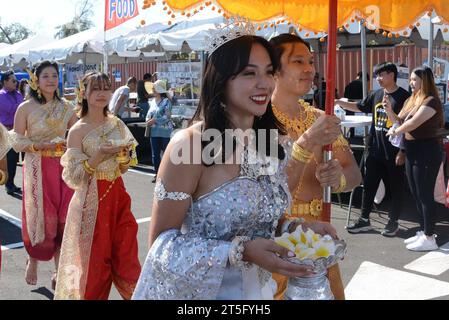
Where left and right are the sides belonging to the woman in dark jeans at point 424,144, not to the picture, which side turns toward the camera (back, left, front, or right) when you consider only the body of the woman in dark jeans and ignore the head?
left

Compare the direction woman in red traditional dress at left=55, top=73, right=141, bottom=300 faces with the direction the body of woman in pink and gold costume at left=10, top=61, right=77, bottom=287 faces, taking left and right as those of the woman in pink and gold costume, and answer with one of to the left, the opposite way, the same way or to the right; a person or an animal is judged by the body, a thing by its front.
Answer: the same way

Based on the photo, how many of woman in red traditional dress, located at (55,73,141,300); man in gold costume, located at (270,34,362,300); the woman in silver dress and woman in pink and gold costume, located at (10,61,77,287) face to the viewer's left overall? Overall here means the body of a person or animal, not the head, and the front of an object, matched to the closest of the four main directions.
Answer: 0

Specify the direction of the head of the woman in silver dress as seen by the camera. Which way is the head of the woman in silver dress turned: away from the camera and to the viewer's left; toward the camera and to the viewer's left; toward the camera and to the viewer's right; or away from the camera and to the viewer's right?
toward the camera and to the viewer's right

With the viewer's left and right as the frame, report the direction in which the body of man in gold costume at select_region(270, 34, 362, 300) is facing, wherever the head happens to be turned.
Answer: facing the viewer and to the right of the viewer

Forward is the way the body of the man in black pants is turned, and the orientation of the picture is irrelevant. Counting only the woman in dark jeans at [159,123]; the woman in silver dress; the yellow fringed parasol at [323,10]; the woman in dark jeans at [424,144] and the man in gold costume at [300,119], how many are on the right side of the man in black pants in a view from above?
1

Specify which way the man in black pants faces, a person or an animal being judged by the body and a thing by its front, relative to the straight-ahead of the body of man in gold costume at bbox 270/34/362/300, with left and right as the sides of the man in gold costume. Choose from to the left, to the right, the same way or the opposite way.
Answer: to the right

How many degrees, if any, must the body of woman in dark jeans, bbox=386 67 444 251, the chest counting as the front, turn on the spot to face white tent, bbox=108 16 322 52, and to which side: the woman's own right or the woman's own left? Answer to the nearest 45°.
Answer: approximately 45° to the woman's own right

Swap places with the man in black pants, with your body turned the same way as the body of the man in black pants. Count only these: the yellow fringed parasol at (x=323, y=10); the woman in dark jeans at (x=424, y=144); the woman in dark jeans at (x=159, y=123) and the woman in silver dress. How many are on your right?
1

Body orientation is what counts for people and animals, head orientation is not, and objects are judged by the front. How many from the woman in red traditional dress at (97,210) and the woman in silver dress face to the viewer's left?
0

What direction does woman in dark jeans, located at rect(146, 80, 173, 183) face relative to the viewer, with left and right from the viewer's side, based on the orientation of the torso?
facing the viewer and to the left of the viewer

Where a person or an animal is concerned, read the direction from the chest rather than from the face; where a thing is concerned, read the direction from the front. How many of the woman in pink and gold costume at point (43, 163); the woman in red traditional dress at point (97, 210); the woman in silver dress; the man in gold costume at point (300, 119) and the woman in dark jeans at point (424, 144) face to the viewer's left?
1

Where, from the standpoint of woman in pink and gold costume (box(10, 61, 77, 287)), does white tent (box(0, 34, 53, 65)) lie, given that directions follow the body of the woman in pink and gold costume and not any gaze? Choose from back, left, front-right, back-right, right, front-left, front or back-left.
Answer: back-left

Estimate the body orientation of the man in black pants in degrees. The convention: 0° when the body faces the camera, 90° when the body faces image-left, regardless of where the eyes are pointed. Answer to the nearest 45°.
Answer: approximately 45°

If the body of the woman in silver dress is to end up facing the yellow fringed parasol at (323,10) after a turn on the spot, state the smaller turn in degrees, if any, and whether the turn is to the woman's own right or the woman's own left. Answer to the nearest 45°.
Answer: approximately 135° to the woman's own left

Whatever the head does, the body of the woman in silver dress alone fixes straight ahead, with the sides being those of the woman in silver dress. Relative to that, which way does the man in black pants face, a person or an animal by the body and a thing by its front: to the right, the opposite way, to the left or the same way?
to the right

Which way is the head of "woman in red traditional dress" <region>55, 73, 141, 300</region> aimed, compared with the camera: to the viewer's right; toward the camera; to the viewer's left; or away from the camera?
toward the camera
